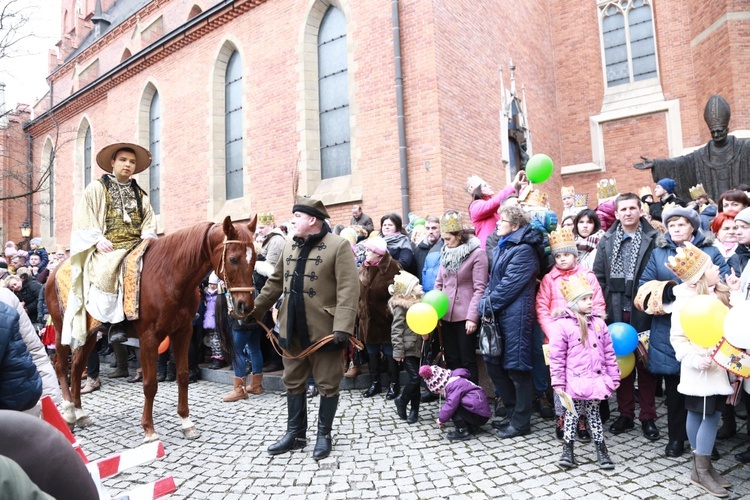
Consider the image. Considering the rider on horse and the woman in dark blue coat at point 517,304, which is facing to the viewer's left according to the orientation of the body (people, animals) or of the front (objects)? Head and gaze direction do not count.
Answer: the woman in dark blue coat

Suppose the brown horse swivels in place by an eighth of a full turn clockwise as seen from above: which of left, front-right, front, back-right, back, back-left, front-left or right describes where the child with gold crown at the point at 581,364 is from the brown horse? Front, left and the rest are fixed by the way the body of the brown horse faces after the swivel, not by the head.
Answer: front-left

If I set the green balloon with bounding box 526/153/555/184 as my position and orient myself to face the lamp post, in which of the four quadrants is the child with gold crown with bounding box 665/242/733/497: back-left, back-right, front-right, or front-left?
back-left

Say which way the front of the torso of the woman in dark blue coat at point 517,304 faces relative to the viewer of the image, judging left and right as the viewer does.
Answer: facing to the left of the viewer

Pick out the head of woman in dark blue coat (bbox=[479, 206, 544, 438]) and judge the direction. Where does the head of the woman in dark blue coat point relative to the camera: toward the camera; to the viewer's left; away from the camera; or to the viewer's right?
to the viewer's left

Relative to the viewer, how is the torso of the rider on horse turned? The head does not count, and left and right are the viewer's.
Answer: facing the viewer and to the right of the viewer

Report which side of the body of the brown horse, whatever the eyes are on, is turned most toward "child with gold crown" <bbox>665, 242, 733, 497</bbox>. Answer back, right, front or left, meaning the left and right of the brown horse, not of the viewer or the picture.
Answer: front

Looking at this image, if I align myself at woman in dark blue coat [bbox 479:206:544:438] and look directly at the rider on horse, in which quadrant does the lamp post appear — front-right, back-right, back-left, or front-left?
front-right
